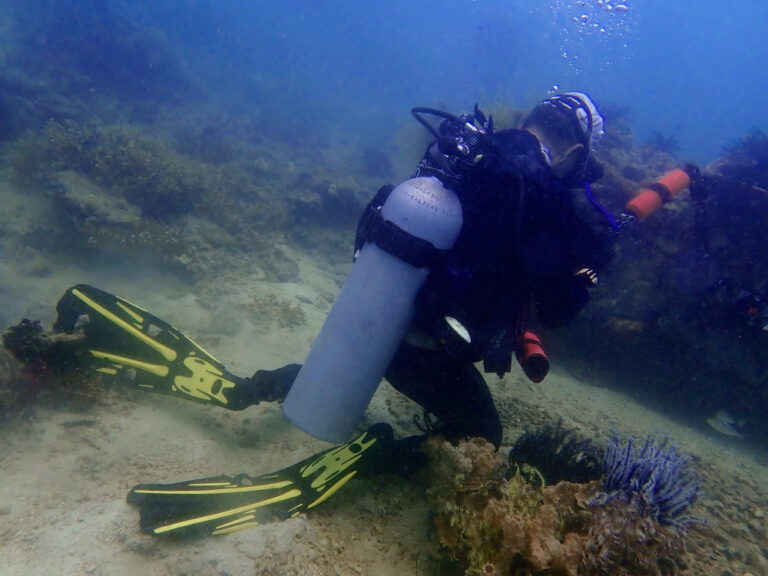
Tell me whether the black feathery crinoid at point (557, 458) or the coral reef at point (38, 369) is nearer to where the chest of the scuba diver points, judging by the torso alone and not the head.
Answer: the black feathery crinoid

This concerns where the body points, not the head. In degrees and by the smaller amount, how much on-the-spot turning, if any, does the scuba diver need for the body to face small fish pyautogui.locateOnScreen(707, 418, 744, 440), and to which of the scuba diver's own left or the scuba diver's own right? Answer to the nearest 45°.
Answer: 0° — they already face it

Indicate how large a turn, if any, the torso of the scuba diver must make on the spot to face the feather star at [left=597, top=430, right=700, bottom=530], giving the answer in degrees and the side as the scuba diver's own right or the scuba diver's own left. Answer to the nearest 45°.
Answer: approximately 45° to the scuba diver's own right

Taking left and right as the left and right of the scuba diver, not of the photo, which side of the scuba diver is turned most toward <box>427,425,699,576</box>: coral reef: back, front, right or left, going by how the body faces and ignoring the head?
right

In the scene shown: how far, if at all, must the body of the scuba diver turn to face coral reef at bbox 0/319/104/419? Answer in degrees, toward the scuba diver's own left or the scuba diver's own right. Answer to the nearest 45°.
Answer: approximately 135° to the scuba diver's own left

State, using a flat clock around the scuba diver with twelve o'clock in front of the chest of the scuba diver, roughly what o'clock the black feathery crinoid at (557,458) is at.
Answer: The black feathery crinoid is roughly at 1 o'clock from the scuba diver.

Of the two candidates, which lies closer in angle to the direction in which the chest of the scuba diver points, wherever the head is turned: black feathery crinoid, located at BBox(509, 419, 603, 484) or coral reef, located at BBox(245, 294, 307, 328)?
the black feathery crinoid

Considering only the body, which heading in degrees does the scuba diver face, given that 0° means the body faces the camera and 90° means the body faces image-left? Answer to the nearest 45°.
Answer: approximately 225°
